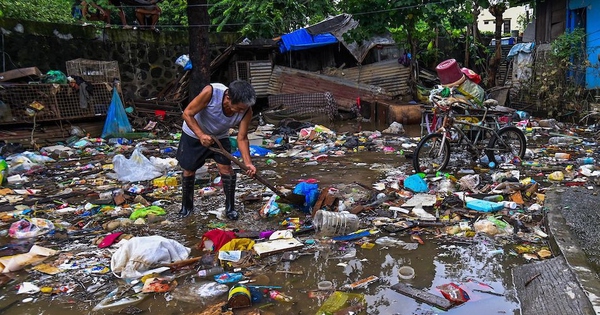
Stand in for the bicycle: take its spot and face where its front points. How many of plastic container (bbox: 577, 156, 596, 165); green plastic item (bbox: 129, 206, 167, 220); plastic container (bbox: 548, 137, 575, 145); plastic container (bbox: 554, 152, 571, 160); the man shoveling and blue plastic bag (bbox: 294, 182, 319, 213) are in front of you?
3

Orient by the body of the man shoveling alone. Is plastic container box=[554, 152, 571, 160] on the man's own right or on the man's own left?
on the man's own left

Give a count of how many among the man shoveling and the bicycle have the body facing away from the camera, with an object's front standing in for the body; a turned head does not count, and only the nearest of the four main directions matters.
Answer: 0

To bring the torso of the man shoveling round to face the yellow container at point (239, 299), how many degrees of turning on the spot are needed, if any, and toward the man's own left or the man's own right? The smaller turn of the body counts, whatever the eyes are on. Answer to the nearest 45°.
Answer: approximately 45° to the man's own right

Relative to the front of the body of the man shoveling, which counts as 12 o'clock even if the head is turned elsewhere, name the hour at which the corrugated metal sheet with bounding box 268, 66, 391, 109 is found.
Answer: The corrugated metal sheet is roughly at 8 o'clock from the man shoveling.

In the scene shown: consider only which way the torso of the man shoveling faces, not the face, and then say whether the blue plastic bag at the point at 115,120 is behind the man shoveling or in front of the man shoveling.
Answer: behind

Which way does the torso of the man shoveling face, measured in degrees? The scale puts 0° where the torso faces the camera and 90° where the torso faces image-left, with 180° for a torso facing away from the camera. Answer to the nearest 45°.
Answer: approximately 315°

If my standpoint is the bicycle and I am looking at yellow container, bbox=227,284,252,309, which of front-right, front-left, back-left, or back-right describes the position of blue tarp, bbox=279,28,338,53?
back-right
